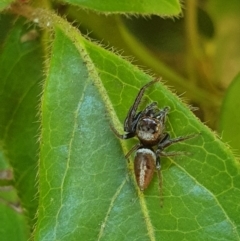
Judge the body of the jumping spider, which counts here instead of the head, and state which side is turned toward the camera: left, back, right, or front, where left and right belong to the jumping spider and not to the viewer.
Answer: back
